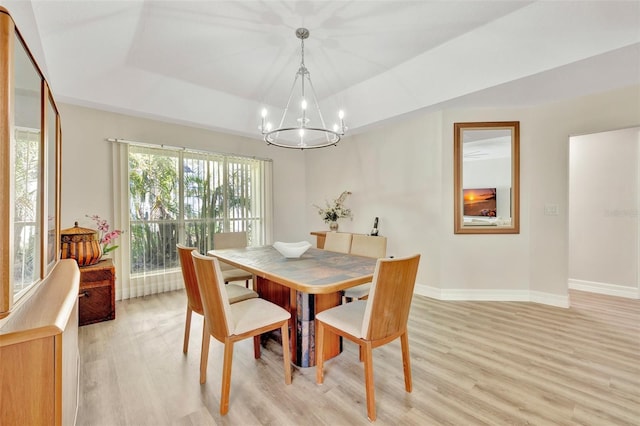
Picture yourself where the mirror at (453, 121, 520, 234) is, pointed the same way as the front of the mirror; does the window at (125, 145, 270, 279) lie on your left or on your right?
on your right

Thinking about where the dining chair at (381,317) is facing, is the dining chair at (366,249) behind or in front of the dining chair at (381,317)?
in front

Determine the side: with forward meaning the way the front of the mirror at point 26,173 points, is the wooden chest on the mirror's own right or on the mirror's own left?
on the mirror's own left

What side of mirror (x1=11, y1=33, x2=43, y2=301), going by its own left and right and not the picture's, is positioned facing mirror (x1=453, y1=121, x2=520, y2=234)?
front

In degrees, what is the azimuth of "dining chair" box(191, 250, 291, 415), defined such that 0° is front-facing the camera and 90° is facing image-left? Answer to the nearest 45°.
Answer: approximately 225°

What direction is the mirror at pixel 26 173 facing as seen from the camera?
to the viewer's right

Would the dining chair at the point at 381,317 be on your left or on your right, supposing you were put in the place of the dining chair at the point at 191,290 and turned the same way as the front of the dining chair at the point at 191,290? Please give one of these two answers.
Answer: on your right

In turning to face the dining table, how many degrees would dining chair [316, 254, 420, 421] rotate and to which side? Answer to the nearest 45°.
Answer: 0° — it already faces it
